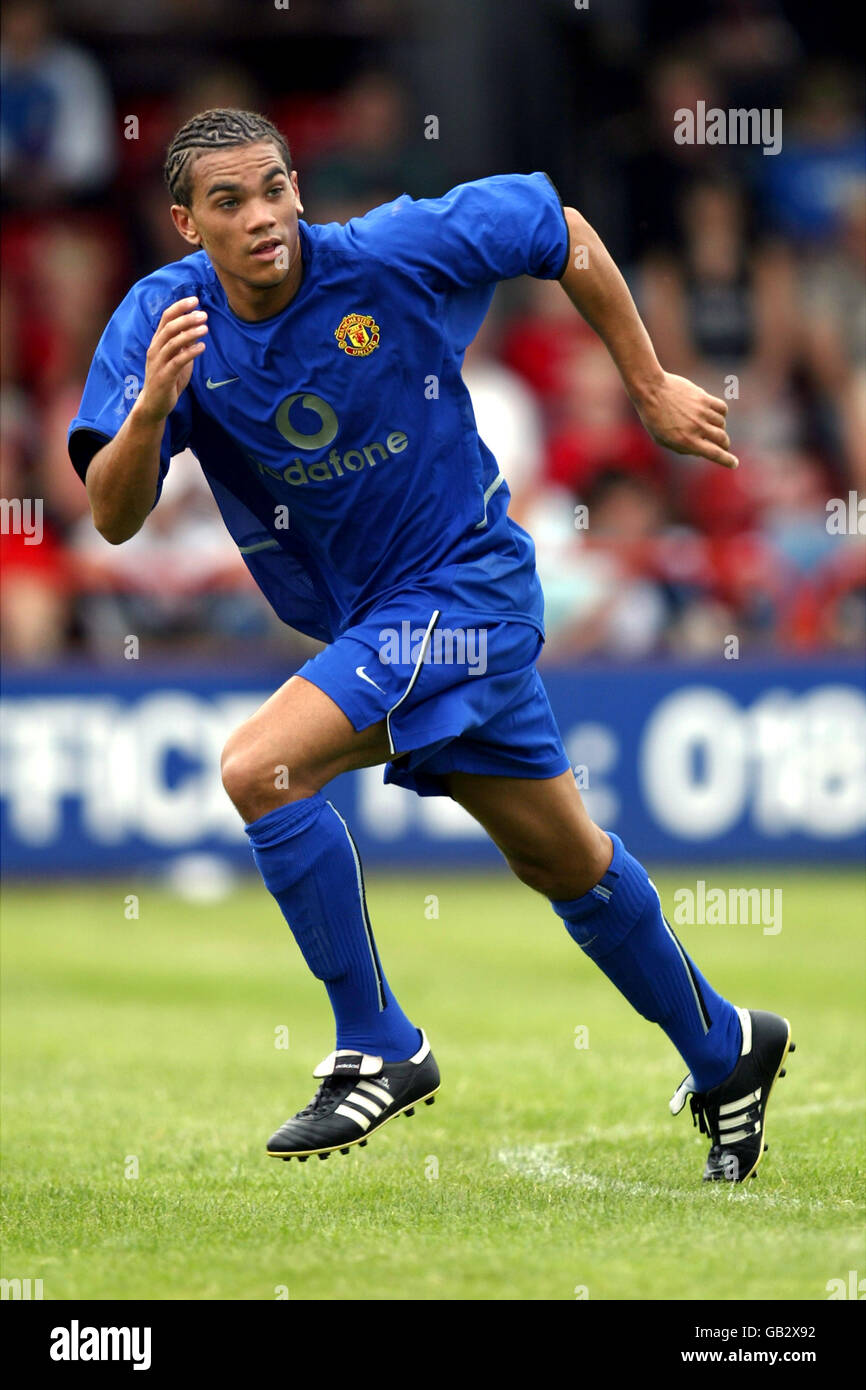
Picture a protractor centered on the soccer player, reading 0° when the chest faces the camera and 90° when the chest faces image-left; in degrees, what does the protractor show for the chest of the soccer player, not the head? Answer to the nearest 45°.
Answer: approximately 45°

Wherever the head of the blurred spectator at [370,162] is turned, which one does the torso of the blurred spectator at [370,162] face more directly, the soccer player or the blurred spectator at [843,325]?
the soccer player

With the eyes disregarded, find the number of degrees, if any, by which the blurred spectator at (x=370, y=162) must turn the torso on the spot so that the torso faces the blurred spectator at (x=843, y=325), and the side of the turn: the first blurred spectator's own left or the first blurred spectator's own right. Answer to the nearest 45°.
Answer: approximately 90° to the first blurred spectator's own left

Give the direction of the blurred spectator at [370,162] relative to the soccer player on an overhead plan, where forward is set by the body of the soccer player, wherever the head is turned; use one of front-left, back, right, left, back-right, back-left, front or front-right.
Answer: back-right

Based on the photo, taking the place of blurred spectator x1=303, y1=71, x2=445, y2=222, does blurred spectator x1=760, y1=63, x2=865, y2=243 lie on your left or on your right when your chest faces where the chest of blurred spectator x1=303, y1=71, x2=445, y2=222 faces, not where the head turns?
on your left

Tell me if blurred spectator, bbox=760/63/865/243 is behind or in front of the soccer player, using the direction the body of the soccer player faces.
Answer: behind

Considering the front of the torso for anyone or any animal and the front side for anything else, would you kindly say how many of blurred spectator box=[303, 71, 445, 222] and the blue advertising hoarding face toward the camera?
2
